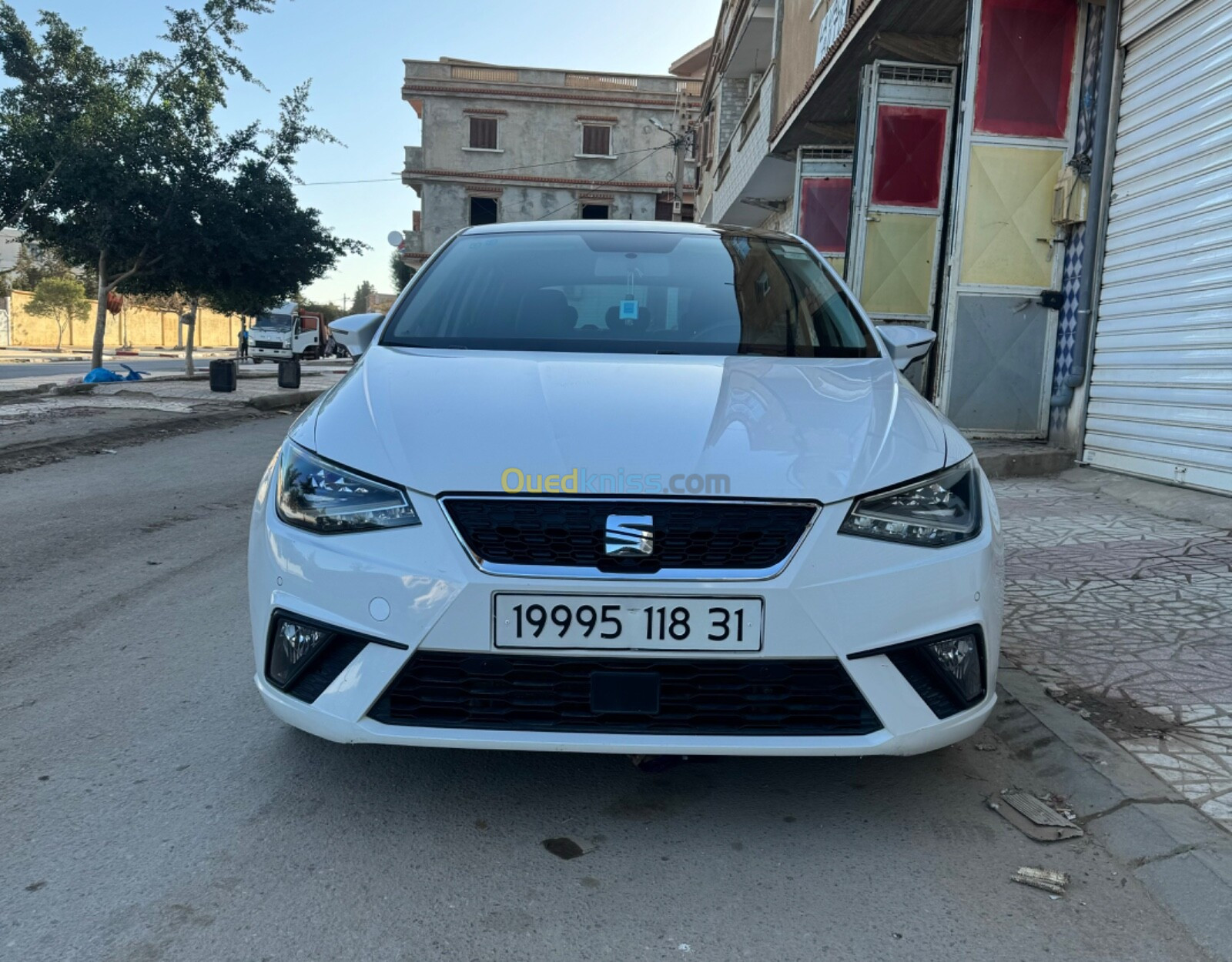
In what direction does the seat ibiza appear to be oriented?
toward the camera

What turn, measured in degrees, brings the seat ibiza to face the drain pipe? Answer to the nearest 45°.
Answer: approximately 135° to its left

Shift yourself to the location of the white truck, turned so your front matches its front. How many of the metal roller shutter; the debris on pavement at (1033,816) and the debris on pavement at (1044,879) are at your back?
0

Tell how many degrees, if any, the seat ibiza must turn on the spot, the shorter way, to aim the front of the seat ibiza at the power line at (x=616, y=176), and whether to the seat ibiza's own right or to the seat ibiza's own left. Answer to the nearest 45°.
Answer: approximately 180°

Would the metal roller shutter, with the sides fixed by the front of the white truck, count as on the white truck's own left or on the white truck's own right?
on the white truck's own left

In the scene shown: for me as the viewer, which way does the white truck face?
facing the viewer and to the left of the viewer

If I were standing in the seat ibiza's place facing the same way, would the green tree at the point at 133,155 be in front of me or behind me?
behind

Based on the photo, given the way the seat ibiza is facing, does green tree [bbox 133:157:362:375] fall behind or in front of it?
behind

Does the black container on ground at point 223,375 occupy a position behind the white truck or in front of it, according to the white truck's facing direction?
in front

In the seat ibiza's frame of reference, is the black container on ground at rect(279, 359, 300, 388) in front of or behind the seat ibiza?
behind

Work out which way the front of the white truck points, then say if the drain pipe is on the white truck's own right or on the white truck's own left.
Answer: on the white truck's own left

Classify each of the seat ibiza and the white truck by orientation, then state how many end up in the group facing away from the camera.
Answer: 0
